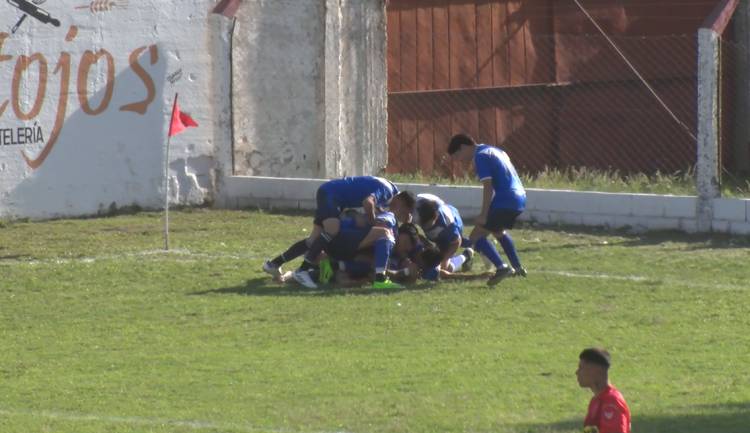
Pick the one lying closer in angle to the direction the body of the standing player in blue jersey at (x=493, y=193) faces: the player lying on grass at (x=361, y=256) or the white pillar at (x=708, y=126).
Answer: the player lying on grass

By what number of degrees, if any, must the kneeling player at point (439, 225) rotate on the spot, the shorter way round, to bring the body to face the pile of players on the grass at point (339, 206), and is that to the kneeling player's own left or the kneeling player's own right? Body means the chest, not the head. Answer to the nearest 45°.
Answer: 0° — they already face them

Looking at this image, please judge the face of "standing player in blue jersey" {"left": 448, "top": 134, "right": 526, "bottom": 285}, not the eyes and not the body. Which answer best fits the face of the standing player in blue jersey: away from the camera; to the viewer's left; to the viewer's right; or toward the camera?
to the viewer's left

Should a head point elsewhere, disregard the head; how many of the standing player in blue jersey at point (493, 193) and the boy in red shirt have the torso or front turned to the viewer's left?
2

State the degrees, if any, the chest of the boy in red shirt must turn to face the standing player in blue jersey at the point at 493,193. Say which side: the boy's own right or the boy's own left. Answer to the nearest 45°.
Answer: approximately 90° to the boy's own right

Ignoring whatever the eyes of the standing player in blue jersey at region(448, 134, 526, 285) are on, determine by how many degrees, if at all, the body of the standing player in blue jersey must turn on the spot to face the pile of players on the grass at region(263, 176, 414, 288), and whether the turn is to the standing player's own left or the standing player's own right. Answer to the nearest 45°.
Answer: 0° — they already face them

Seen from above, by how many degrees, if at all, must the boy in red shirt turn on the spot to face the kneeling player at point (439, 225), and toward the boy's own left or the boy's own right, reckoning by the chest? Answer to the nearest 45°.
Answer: approximately 90° to the boy's own right

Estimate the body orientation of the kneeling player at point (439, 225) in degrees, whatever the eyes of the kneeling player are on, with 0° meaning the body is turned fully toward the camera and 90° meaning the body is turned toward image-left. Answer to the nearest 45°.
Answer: approximately 90°

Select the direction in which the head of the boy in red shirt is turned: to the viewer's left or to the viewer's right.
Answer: to the viewer's left

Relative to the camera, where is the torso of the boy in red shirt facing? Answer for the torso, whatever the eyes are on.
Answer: to the viewer's left

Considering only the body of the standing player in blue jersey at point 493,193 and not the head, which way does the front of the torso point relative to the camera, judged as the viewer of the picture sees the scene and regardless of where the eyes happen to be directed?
to the viewer's left

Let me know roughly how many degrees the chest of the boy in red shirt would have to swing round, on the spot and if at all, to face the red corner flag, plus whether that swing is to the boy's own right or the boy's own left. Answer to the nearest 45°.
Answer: approximately 45° to the boy's own right
